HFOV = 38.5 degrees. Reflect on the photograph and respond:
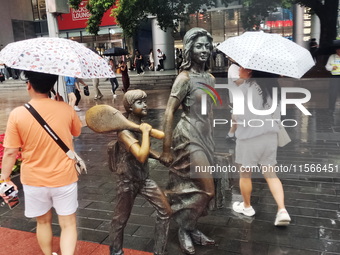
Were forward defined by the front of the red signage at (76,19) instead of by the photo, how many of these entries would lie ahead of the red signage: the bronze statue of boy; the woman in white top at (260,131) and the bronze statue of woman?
3

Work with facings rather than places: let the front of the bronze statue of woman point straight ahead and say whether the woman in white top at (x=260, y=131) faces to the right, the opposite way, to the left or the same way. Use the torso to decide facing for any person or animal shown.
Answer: the opposite way

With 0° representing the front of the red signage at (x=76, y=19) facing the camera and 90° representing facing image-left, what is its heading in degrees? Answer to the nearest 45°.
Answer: approximately 0°

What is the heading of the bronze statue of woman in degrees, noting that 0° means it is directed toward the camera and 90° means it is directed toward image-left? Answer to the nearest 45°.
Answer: approximately 315°

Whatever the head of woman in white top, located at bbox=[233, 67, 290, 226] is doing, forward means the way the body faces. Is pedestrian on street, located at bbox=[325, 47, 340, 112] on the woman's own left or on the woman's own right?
on the woman's own right

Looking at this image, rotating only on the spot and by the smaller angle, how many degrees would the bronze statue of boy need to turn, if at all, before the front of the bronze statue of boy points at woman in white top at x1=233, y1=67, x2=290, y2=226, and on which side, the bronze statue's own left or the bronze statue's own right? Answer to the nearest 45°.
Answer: approximately 90° to the bronze statue's own left

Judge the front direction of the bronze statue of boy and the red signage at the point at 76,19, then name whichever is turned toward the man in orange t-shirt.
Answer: the red signage

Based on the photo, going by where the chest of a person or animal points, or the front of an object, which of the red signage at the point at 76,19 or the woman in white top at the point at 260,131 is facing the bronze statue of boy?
the red signage

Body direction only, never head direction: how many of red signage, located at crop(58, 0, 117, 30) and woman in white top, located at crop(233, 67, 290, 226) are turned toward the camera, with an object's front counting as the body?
1

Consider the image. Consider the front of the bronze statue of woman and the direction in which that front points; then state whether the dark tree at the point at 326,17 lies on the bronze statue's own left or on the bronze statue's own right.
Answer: on the bronze statue's own left

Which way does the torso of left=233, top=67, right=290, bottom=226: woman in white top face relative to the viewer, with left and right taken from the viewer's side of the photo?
facing away from the viewer and to the left of the viewer
